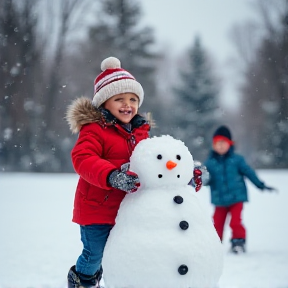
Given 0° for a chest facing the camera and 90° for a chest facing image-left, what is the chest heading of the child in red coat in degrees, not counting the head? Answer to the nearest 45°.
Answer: approximately 315°

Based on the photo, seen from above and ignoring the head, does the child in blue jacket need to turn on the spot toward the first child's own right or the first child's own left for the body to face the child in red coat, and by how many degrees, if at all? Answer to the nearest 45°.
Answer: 0° — they already face them

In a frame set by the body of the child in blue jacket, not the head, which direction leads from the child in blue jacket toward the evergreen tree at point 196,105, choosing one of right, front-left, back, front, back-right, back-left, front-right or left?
back

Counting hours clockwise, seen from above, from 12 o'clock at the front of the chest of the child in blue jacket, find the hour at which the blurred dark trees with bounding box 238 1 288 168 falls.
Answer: The blurred dark trees is roughly at 6 o'clock from the child in blue jacket.

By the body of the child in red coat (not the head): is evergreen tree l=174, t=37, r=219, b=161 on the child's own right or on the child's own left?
on the child's own left

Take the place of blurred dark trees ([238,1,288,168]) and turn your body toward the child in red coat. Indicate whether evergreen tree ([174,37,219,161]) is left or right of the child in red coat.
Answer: right

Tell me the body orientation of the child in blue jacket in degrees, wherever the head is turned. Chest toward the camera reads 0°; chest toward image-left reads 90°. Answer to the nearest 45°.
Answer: approximately 0°
